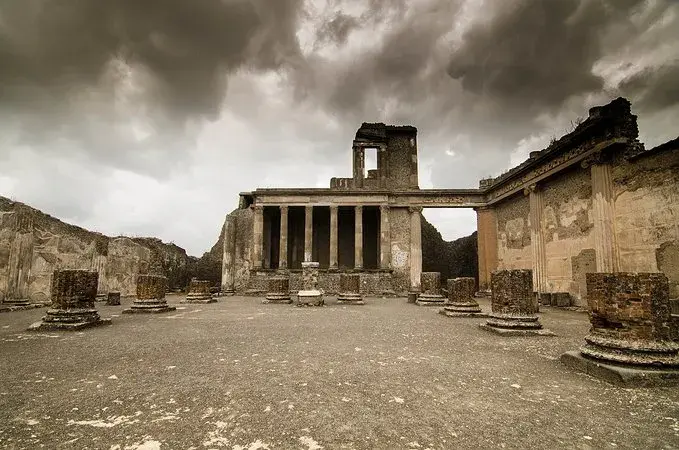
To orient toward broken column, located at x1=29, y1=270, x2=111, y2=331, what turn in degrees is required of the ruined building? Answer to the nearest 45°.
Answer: approximately 45° to its right

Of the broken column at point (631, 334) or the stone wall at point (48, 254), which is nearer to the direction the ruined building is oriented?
the broken column

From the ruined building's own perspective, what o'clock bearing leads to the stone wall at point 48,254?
The stone wall is roughly at 2 o'clock from the ruined building.

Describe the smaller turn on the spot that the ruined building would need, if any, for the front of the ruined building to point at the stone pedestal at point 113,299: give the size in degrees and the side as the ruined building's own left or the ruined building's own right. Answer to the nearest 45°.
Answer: approximately 45° to the ruined building's own right

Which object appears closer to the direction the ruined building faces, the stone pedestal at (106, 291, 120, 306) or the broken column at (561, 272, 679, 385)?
the broken column

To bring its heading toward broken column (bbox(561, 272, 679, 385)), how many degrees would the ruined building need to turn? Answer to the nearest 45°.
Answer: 0° — it already faces it

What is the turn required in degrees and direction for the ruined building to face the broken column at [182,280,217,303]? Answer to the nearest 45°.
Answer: approximately 45° to its right

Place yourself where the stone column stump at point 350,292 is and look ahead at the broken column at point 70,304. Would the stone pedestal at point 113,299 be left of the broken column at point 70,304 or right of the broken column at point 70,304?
right

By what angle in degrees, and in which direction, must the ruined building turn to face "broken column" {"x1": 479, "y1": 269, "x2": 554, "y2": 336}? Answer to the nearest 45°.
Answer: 0° — it already faces it

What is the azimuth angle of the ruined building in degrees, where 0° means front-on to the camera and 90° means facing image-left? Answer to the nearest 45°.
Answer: approximately 0°

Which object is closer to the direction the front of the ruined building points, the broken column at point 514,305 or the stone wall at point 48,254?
the broken column
